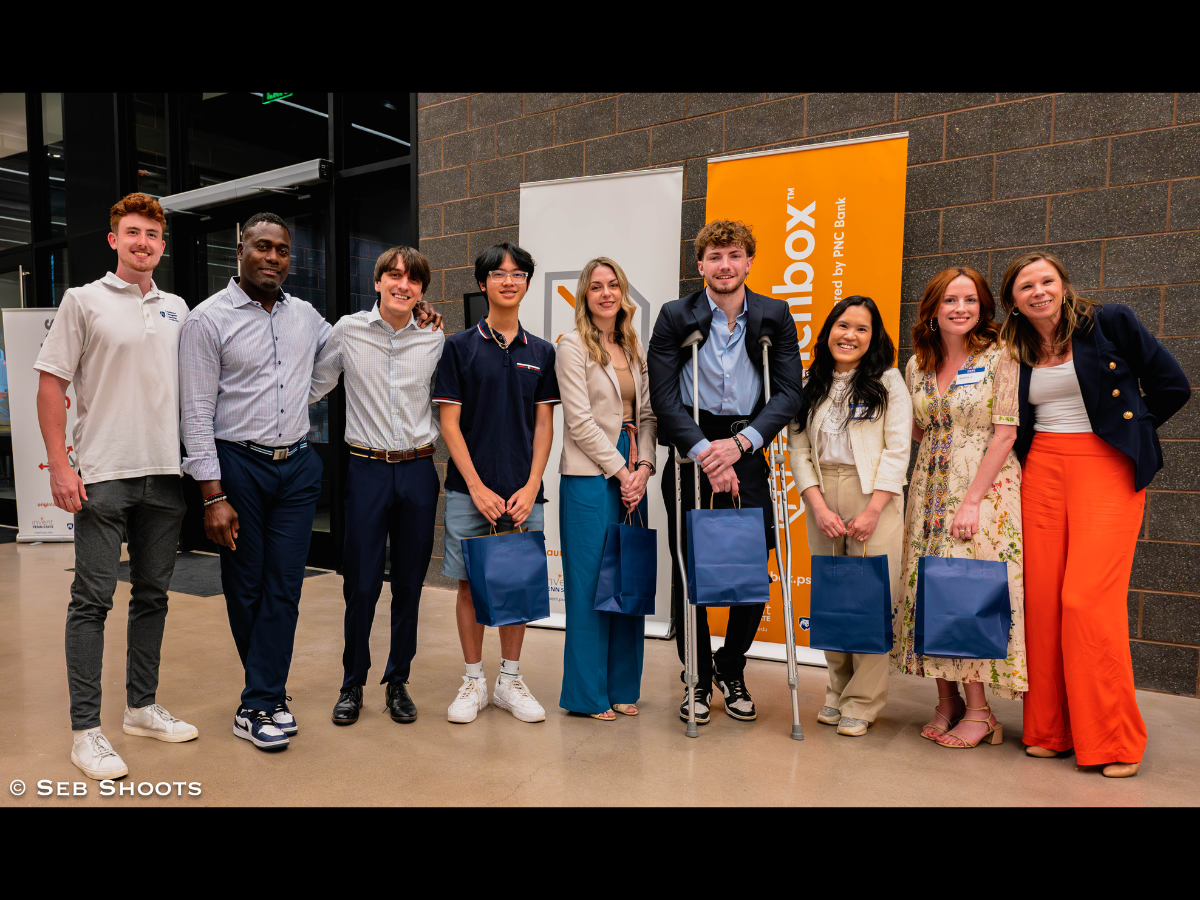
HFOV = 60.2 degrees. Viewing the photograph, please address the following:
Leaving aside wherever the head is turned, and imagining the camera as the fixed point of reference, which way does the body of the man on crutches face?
toward the camera

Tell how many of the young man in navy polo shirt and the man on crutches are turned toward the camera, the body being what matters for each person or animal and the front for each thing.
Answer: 2

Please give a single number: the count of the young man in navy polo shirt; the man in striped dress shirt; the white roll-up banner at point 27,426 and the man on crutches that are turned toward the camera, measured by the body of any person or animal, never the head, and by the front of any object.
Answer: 4

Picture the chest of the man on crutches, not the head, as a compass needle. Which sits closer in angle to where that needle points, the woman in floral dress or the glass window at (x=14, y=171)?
the woman in floral dress

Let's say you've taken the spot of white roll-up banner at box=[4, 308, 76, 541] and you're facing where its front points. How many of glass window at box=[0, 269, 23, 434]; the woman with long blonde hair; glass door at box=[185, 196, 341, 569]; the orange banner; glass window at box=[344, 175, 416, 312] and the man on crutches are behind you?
1

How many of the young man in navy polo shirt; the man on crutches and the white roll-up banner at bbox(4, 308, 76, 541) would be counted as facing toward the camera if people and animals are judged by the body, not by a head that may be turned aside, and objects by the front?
3

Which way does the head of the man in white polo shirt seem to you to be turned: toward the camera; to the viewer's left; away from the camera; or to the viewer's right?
toward the camera

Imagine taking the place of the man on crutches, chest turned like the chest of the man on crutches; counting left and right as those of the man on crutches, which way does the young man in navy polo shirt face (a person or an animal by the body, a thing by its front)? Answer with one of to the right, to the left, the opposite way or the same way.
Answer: the same way

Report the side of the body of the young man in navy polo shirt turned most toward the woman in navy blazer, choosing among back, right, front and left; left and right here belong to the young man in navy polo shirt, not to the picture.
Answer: left

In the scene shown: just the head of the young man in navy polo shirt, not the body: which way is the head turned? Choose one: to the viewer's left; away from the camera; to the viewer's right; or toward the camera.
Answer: toward the camera

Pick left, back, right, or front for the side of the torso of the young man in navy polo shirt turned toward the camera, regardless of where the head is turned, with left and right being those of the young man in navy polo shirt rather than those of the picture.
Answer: front

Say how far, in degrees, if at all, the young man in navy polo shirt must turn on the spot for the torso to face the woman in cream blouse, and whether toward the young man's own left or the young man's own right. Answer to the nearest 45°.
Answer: approximately 90° to the young man's own left

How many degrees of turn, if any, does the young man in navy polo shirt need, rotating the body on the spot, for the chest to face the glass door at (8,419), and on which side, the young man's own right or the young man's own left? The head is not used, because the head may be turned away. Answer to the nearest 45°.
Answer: approximately 135° to the young man's own right

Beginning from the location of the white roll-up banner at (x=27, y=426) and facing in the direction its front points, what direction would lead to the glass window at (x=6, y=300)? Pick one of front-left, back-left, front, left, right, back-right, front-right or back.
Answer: back

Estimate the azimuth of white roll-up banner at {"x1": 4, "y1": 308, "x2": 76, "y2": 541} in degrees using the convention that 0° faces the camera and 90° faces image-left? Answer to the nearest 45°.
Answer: approximately 0°
